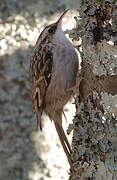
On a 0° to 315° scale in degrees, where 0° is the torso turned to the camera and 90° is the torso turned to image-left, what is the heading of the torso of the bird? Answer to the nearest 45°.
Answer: approximately 270°
